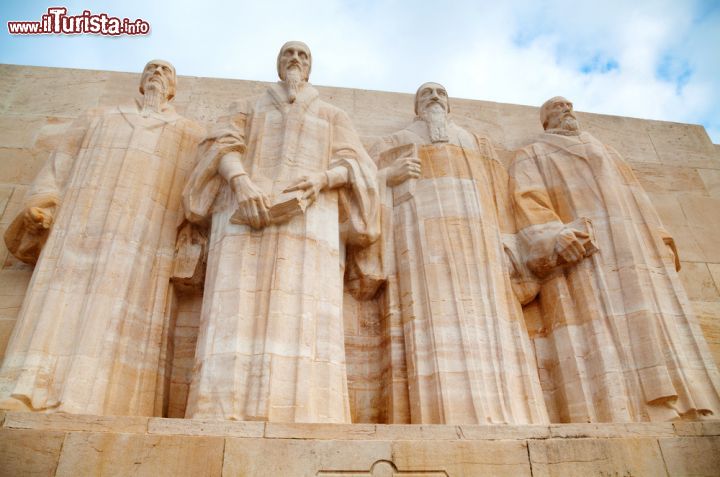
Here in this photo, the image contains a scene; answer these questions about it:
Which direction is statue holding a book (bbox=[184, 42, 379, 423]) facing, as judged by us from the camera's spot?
facing the viewer

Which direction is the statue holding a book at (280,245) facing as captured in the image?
toward the camera
